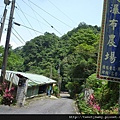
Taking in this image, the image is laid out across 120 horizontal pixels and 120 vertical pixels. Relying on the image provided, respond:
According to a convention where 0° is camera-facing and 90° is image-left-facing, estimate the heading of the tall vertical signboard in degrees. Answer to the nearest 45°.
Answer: approximately 0°

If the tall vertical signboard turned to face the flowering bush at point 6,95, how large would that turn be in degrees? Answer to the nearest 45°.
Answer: approximately 135° to its right
